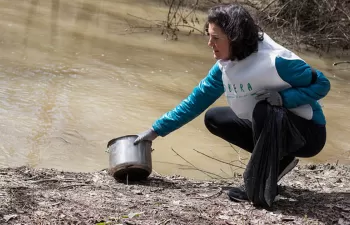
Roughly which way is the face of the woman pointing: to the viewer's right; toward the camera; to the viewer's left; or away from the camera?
to the viewer's left

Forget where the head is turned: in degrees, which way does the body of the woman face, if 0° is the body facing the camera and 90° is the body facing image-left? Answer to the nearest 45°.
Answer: approximately 45°
